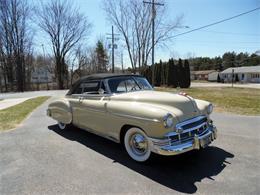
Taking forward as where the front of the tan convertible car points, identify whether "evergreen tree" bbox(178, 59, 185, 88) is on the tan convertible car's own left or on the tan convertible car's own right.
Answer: on the tan convertible car's own left

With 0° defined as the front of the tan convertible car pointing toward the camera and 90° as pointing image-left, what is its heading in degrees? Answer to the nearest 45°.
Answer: approximately 315°
